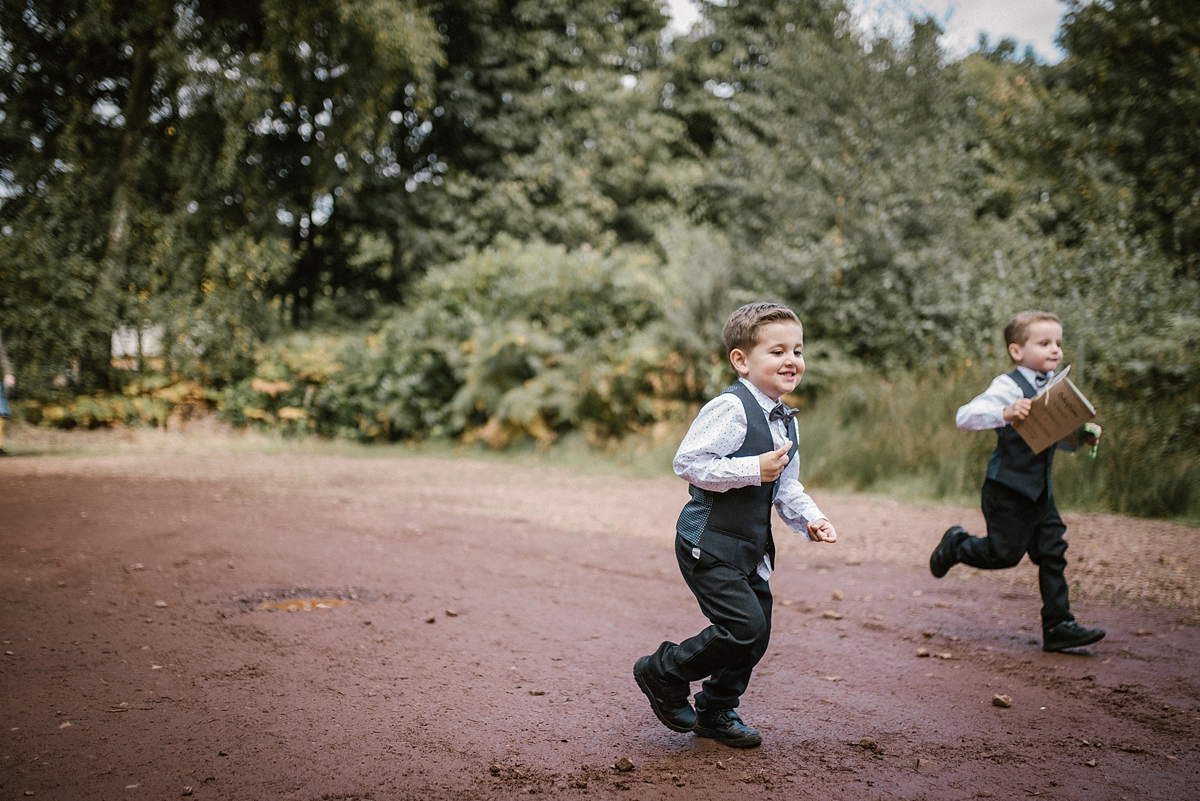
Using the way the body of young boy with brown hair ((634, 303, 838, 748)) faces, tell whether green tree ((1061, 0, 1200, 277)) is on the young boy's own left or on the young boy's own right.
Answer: on the young boy's own left

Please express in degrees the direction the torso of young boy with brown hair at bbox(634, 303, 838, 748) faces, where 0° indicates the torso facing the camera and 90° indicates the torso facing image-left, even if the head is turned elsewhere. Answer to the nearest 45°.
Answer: approximately 315°

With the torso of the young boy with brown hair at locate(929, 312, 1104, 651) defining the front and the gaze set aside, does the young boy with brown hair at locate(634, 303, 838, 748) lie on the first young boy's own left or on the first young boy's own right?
on the first young boy's own right

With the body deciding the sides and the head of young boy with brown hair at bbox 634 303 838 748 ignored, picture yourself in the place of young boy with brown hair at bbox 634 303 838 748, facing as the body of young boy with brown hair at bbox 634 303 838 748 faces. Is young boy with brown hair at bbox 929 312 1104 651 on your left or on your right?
on your left

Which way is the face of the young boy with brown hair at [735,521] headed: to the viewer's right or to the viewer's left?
to the viewer's right

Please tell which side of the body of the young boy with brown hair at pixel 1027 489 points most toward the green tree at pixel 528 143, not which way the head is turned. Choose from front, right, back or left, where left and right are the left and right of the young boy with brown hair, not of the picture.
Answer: back

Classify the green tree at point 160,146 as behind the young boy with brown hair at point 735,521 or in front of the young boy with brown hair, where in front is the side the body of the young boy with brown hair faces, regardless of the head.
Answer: behind

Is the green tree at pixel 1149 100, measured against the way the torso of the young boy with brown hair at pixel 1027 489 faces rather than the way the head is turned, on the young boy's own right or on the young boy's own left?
on the young boy's own left

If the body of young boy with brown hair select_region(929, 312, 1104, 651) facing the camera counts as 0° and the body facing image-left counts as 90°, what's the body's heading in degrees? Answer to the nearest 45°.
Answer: approximately 315°

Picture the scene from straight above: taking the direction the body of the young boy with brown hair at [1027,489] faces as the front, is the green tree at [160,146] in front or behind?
behind
